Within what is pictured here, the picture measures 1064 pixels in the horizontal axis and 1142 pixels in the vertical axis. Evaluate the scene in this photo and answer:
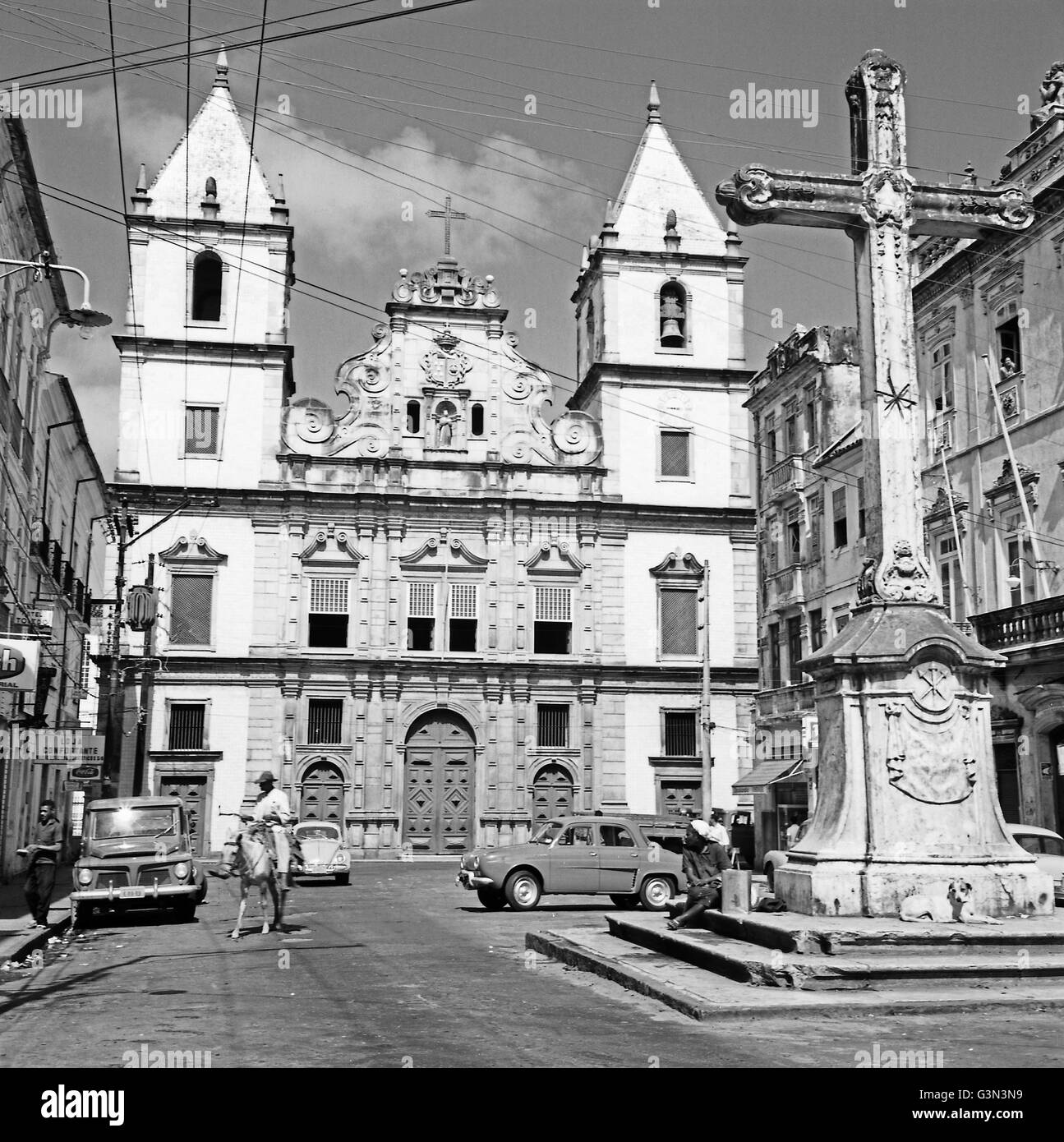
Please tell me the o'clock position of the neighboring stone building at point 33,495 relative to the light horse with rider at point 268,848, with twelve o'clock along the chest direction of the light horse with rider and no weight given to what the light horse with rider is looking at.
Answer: The neighboring stone building is roughly at 4 o'clock from the light horse with rider.

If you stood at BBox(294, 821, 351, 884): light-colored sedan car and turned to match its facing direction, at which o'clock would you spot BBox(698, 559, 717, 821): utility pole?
The utility pole is roughly at 8 o'clock from the light-colored sedan car.

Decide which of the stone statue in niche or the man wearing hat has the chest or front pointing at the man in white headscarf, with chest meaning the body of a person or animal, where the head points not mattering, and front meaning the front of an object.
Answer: the stone statue in niche

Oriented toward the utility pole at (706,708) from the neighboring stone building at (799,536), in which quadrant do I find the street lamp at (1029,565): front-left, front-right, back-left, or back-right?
back-left

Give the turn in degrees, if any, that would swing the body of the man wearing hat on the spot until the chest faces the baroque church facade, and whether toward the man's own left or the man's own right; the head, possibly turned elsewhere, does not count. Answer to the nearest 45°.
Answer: approximately 135° to the man's own right

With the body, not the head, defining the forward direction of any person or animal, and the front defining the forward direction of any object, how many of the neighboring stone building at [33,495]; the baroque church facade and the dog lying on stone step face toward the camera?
1

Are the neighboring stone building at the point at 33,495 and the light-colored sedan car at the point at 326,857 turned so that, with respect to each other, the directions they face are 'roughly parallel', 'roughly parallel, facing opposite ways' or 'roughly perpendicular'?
roughly perpendicular

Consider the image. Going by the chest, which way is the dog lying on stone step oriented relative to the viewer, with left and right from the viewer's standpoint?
facing to the right of the viewer

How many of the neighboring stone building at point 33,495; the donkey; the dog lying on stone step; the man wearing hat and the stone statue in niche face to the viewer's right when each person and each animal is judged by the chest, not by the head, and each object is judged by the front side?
2

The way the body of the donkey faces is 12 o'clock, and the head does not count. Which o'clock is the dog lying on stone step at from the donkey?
The dog lying on stone step is roughly at 9 o'clock from the donkey.
